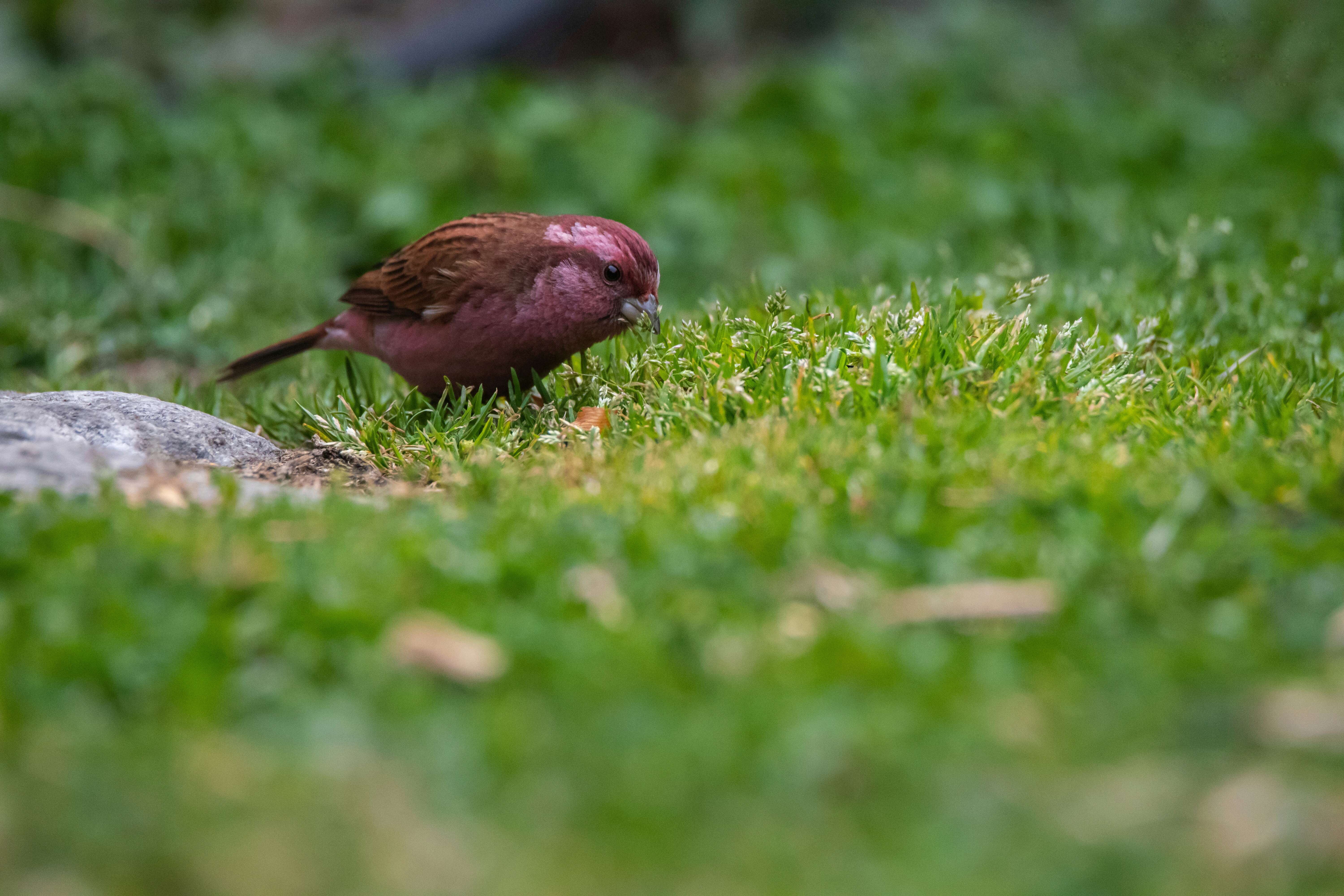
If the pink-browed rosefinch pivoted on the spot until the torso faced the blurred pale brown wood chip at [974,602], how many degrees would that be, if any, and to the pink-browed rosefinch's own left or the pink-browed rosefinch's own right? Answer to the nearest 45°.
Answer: approximately 90° to the pink-browed rosefinch's own right

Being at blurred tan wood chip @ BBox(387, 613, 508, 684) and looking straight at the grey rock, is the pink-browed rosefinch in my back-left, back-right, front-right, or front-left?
front-right

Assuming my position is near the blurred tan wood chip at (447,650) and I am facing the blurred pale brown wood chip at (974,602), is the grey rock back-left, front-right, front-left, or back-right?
back-left

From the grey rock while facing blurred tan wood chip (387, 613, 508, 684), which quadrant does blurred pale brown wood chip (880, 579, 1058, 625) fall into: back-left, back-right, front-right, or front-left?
front-left

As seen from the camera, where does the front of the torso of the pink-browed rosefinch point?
to the viewer's right

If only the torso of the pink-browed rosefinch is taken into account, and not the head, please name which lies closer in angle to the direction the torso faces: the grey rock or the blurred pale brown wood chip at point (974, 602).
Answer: the blurred pale brown wood chip

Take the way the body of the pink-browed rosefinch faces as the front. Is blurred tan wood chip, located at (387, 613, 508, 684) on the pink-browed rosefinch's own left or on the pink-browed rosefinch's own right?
on the pink-browed rosefinch's own right

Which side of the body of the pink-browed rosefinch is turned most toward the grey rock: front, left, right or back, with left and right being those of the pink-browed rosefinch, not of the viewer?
back
